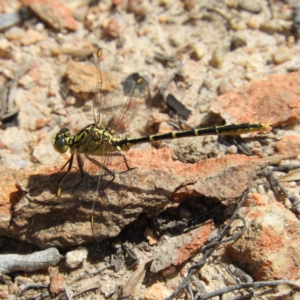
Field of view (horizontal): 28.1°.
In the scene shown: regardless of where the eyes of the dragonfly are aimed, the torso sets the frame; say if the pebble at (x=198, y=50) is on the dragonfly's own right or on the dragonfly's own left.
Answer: on the dragonfly's own right

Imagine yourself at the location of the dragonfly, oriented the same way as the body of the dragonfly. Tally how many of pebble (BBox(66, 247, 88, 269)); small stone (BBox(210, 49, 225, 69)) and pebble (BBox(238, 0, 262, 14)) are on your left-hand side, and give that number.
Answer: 1

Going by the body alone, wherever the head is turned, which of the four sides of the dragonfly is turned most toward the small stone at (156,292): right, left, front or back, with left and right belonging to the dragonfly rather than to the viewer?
left

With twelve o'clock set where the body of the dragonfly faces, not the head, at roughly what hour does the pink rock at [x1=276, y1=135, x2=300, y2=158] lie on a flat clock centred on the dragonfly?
The pink rock is roughly at 6 o'clock from the dragonfly.

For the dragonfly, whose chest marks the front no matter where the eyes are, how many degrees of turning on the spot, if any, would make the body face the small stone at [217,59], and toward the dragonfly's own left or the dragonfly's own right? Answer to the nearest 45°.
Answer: approximately 135° to the dragonfly's own right

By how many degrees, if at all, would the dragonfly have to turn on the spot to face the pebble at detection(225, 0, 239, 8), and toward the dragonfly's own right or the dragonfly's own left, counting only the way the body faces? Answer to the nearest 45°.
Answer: approximately 135° to the dragonfly's own right

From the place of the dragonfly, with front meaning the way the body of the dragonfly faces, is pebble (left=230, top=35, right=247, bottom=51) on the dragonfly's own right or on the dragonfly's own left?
on the dragonfly's own right

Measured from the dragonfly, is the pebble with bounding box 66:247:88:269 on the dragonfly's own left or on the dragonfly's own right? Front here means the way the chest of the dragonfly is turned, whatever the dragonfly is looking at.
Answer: on the dragonfly's own left

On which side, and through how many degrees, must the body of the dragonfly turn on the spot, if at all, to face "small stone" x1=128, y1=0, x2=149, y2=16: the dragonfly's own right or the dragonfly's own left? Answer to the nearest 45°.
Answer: approximately 90° to the dragonfly's own right

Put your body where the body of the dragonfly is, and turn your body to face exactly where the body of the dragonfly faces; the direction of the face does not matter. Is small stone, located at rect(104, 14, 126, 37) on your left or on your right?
on your right

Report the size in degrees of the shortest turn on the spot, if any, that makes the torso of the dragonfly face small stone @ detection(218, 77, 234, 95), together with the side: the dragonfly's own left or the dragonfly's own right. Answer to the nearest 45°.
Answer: approximately 135° to the dragonfly's own right

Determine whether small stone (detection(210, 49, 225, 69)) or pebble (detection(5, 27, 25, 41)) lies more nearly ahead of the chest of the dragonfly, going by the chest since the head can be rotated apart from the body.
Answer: the pebble

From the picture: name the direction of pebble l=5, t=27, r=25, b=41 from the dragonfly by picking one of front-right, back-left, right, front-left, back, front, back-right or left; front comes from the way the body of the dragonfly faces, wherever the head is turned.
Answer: front-right

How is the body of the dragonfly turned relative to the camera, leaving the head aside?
to the viewer's left

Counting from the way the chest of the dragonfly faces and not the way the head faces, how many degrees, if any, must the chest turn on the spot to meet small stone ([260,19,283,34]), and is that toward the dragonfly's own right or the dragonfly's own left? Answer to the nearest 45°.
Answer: approximately 135° to the dragonfly's own right
